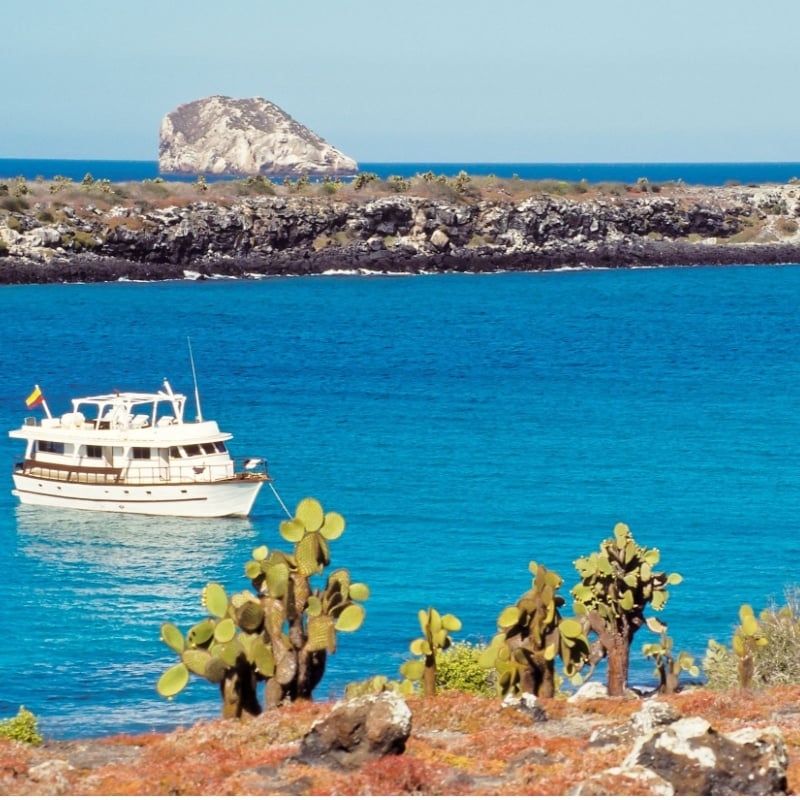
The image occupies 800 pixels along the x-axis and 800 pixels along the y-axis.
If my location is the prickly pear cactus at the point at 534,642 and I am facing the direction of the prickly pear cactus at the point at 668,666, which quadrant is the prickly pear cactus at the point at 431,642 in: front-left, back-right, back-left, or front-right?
back-left

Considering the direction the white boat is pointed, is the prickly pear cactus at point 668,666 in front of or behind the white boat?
in front

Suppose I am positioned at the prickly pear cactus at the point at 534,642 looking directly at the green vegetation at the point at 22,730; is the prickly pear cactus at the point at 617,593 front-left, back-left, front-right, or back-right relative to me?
back-right

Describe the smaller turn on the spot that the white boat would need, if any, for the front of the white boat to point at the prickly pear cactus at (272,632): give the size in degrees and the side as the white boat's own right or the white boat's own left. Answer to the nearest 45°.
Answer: approximately 45° to the white boat's own right

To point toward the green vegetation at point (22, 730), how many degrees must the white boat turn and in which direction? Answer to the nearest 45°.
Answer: approximately 45° to its right

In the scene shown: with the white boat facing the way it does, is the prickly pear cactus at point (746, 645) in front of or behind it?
in front

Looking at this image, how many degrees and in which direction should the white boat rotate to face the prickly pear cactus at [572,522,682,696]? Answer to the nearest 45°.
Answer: approximately 45° to its right

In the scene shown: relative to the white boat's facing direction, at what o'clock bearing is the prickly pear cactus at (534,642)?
The prickly pear cactus is roughly at 1 o'clock from the white boat.

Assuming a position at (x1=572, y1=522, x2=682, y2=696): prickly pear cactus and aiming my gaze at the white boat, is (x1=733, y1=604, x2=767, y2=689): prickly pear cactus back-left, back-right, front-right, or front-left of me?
back-right

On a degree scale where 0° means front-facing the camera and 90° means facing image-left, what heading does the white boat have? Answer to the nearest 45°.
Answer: approximately 315°
